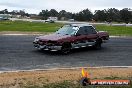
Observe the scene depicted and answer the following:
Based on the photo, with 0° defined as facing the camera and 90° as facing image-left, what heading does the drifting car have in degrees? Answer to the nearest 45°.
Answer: approximately 45°
